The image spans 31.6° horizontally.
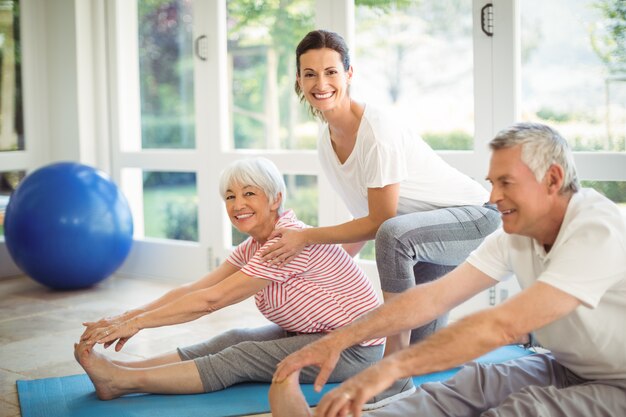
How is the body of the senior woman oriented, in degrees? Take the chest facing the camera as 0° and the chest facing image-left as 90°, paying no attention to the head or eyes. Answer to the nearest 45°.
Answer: approximately 90°

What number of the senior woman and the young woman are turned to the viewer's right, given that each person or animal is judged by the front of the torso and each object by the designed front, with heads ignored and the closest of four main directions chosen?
0
